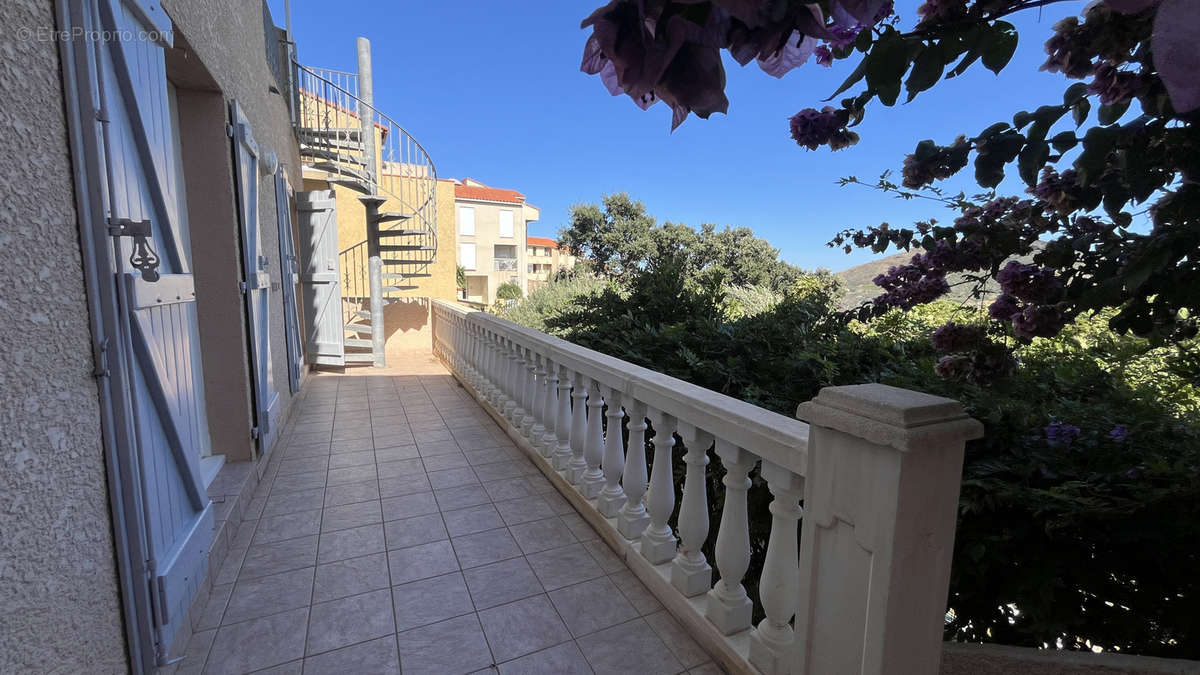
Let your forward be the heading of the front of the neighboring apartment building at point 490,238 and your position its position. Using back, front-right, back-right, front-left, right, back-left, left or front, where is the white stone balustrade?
front

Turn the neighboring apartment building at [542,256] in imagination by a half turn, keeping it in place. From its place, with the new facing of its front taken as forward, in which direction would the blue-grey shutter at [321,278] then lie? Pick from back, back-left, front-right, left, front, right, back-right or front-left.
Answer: back

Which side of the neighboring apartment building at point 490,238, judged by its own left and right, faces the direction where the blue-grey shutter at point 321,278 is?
front

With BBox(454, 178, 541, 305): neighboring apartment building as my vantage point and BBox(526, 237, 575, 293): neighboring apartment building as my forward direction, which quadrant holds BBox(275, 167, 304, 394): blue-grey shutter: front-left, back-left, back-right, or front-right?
back-right

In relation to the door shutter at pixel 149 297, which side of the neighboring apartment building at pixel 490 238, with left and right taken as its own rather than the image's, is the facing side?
front

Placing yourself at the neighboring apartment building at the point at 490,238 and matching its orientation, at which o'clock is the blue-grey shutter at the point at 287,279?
The blue-grey shutter is roughly at 12 o'clock from the neighboring apartment building.

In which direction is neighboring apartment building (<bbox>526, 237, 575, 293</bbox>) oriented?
toward the camera

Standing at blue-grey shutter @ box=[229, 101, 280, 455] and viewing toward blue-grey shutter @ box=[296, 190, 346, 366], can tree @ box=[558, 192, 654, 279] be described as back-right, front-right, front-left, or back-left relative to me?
front-right

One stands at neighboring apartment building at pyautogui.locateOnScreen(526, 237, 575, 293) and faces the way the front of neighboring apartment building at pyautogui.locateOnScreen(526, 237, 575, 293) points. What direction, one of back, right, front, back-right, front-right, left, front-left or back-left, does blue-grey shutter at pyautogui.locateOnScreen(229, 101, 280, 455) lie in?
front

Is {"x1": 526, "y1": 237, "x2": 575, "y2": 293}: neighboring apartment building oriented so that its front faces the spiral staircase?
yes

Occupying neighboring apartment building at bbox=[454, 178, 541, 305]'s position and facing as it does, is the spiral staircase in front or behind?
in front

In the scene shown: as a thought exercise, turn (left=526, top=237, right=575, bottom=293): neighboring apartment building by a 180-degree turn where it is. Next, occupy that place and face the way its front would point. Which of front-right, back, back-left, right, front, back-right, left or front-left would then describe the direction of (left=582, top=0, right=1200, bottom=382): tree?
back

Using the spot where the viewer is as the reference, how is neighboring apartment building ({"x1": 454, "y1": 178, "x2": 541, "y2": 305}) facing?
facing the viewer

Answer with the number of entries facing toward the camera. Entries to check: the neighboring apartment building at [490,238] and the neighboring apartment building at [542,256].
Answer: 2

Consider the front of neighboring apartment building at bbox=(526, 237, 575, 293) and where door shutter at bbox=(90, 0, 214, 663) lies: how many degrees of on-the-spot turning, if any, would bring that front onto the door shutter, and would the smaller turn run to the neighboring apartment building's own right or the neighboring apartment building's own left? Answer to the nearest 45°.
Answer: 0° — it already faces it

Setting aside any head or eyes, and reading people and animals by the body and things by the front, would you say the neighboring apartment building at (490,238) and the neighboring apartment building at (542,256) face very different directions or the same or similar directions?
same or similar directions

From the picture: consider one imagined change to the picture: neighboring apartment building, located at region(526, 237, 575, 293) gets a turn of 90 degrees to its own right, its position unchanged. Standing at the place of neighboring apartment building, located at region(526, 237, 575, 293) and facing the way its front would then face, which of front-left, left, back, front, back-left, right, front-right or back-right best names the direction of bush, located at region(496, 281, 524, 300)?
left
